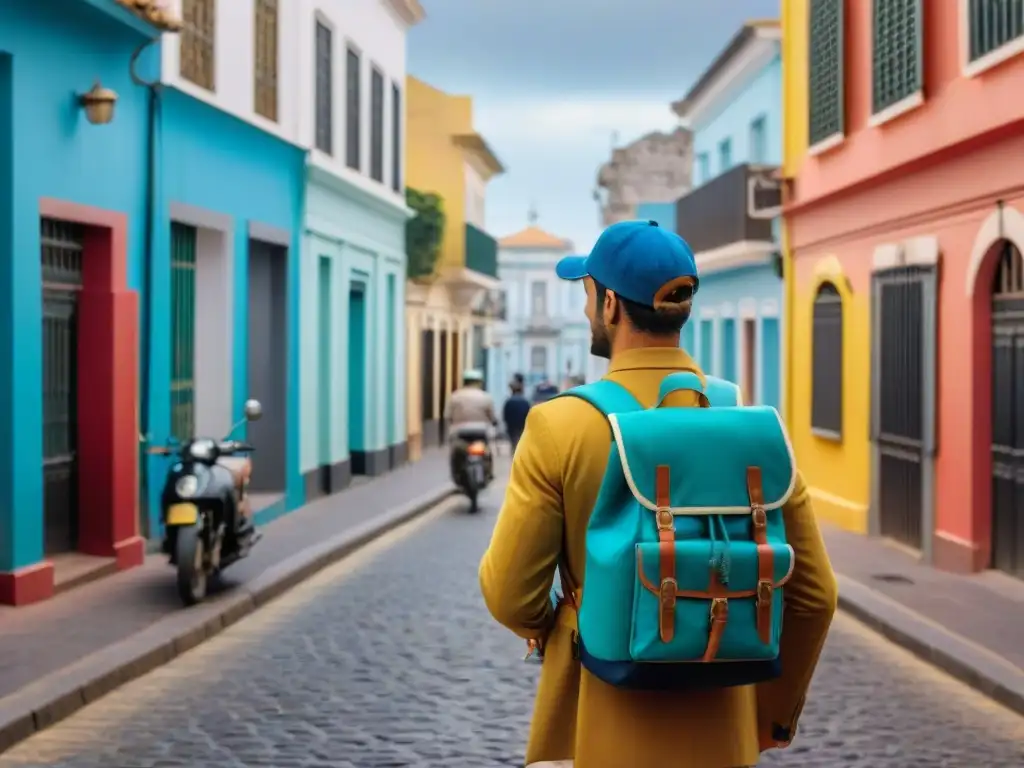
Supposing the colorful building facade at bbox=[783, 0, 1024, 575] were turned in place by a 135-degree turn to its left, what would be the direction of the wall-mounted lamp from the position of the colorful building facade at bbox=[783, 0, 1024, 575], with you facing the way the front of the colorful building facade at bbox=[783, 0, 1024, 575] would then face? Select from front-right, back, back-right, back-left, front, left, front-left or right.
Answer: back-right

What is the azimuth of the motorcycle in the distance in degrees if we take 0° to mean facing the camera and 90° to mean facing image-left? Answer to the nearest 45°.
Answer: approximately 180°

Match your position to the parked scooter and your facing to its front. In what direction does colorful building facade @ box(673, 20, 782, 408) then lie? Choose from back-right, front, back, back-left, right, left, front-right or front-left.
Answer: back

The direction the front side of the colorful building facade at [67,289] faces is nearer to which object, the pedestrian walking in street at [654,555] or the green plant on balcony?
the pedestrian walking in street

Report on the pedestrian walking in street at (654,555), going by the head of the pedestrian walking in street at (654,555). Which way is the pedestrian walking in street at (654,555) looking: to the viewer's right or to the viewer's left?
to the viewer's left

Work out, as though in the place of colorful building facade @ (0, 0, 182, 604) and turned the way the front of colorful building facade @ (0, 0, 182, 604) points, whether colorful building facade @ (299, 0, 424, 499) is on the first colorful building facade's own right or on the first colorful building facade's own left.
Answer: on the first colorful building facade's own left

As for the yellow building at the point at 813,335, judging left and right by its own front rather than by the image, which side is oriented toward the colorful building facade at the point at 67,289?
front

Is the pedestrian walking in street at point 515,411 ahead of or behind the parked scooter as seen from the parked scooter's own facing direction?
behind

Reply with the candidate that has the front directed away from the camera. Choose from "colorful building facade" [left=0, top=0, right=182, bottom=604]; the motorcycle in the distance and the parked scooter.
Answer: the motorcycle in the distance

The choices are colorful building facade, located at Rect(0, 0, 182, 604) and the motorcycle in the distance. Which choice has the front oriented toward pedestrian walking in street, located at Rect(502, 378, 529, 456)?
the motorcycle in the distance

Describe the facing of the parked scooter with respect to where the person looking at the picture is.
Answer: facing the viewer and to the left of the viewer

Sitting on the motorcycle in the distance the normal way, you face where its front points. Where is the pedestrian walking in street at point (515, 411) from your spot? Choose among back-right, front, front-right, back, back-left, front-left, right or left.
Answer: front

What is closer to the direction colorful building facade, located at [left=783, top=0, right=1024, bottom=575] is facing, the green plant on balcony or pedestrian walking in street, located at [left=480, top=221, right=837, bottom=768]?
the pedestrian walking in street
